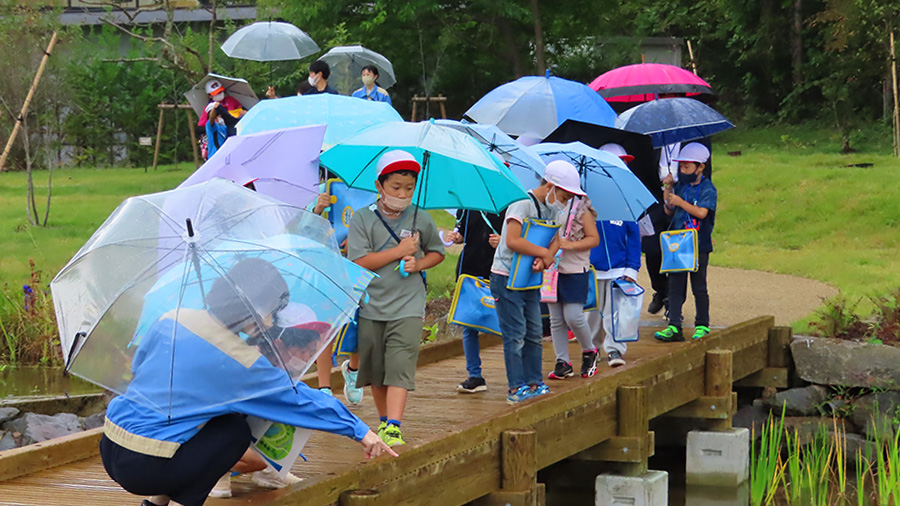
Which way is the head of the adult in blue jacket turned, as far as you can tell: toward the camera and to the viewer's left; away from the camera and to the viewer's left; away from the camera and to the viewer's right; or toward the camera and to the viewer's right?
away from the camera and to the viewer's right

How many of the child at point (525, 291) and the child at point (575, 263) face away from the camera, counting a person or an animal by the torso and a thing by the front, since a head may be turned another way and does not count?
0

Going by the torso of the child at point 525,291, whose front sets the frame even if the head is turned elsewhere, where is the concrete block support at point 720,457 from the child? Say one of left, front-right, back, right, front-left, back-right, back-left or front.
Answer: left

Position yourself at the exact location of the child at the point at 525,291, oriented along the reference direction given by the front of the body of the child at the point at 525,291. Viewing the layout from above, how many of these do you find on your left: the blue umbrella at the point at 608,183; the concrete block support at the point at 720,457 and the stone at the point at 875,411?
3

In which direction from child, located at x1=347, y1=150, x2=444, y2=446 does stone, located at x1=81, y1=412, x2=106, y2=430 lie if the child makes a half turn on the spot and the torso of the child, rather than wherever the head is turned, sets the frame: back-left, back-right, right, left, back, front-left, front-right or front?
front-left

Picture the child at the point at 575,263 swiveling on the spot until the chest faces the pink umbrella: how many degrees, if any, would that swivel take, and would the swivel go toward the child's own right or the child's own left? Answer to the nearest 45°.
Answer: approximately 135° to the child's own right

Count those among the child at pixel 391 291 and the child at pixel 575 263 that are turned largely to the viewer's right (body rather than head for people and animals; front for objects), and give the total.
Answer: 0

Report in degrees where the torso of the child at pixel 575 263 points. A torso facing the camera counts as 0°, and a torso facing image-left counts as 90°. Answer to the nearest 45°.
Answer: approximately 45°

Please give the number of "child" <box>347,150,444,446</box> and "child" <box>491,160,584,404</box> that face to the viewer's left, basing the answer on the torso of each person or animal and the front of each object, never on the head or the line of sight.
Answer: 0
